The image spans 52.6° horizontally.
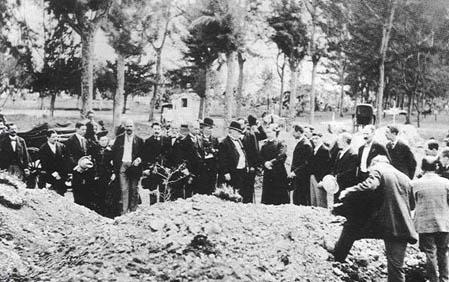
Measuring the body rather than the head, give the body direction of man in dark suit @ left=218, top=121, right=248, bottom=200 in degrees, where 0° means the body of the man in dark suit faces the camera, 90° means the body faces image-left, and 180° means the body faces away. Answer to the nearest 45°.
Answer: approximately 315°

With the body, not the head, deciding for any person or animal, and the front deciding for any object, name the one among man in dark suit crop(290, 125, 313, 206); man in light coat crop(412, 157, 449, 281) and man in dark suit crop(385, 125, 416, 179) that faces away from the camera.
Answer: the man in light coat

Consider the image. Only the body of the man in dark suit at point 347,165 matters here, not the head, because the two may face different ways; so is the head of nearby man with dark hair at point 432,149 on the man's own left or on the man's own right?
on the man's own left

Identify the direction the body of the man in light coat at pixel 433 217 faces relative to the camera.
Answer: away from the camera

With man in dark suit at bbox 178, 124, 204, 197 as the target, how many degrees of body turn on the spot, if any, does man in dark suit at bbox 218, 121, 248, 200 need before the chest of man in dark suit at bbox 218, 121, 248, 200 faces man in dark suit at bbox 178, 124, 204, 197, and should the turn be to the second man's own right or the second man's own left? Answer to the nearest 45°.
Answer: approximately 135° to the second man's own right

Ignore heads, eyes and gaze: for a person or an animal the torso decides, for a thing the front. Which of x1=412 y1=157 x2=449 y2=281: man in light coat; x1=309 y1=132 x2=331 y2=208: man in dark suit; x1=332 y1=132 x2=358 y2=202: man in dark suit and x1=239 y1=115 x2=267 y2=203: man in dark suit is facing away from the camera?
the man in light coat

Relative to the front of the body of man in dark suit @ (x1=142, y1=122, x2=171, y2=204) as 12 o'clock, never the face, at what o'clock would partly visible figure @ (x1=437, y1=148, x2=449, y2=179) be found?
The partly visible figure is roughly at 10 o'clock from the man in dark suit.

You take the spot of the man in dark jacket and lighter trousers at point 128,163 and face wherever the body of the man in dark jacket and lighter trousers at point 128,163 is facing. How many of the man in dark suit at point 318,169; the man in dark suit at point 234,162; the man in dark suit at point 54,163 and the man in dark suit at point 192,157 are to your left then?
3

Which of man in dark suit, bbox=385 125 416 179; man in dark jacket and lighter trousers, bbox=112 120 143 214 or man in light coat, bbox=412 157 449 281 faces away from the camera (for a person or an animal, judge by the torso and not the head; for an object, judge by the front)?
the man in light coat

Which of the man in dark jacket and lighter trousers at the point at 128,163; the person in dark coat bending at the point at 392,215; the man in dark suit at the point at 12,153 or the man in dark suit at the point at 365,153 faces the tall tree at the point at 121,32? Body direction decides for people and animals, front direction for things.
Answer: the person in dark coat bending

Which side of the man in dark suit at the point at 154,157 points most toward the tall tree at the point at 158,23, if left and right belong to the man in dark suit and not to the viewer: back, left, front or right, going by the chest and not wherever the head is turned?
back

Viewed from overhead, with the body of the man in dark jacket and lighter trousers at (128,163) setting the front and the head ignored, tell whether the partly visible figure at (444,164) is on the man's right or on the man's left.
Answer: on the man's left

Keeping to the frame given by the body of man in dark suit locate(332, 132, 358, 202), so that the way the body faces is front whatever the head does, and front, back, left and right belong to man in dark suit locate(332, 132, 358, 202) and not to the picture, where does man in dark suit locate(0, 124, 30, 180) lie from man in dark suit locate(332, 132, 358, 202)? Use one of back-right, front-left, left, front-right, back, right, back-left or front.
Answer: front-right
